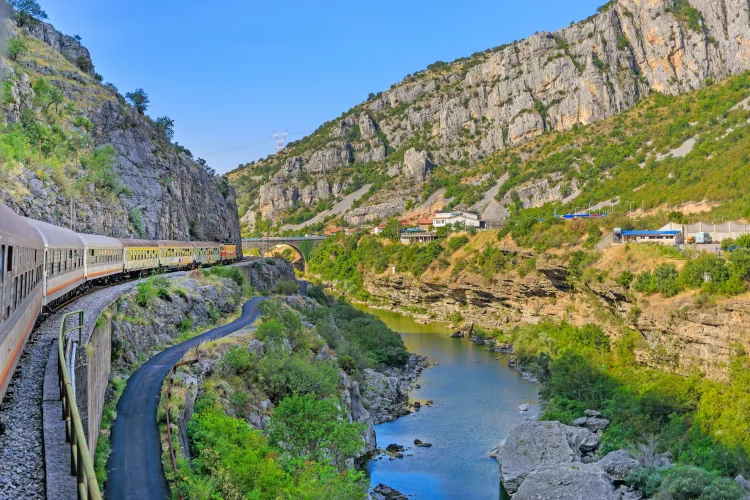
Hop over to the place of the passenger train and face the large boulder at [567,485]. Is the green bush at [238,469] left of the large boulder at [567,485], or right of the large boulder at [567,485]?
right

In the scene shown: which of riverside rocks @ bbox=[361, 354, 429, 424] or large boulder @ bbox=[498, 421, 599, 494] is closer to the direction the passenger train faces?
the riverside rocks

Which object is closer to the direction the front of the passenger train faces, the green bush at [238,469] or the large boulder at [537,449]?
the large boulder

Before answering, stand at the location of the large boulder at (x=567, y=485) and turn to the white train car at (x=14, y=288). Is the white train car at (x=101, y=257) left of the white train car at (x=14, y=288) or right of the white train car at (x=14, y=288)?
right

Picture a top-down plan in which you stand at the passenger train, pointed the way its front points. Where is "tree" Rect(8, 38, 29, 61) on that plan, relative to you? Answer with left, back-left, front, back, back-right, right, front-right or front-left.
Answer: front-left

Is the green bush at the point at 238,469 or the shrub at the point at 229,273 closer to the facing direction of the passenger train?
the shrub

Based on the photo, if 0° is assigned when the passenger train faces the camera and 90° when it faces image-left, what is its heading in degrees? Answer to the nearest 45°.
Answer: approximately 225°

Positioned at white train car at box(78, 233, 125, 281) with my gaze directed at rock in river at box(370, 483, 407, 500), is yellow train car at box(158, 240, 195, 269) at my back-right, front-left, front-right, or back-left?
back-left
